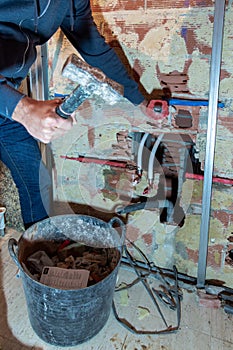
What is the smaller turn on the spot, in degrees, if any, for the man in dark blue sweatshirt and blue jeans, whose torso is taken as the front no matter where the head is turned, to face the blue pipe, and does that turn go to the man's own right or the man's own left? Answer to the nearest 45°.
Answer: approximately 45° to the man's own left
